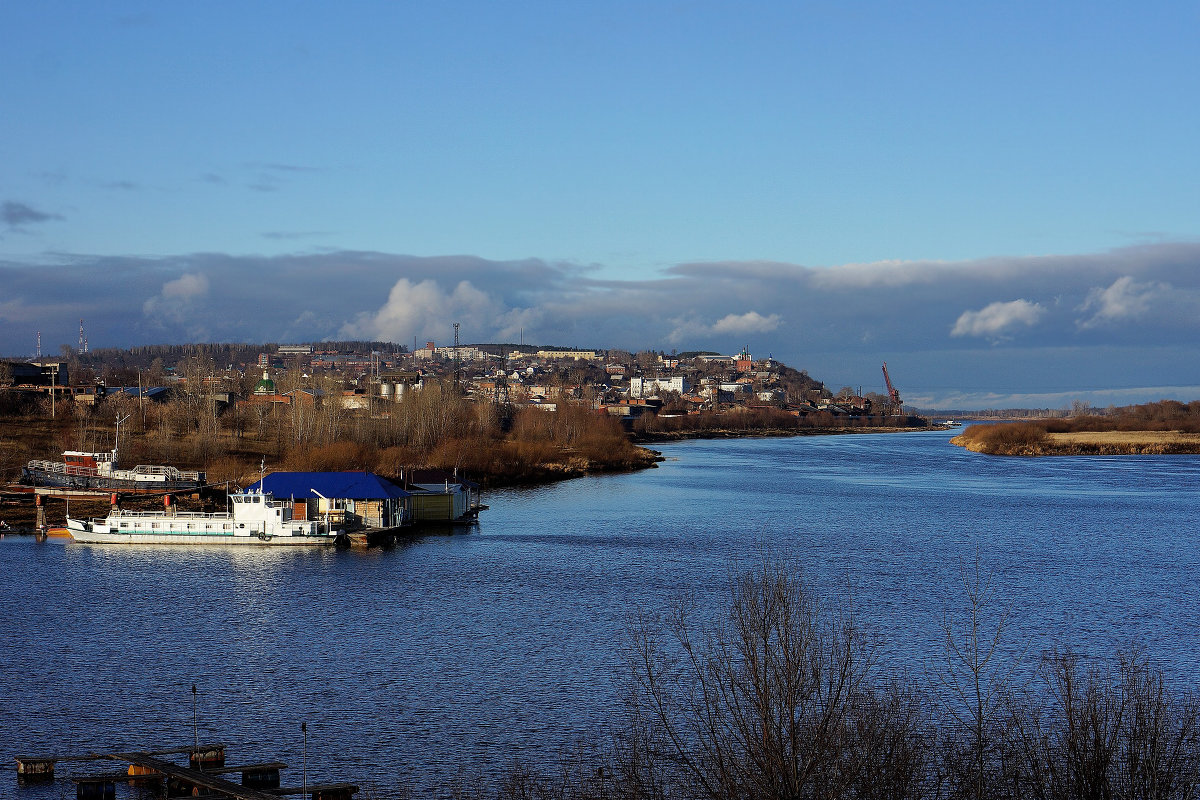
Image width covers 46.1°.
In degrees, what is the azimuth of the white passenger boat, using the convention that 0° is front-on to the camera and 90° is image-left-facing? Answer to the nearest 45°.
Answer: approximately 90°

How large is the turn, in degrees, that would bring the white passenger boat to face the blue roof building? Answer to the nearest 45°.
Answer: approximately 180°

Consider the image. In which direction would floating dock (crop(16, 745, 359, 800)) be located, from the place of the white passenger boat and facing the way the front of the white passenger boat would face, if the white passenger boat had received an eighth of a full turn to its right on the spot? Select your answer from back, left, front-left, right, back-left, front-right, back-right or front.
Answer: back-left

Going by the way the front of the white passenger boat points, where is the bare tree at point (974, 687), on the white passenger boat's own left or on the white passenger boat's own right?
on the white passenger boat's own left
